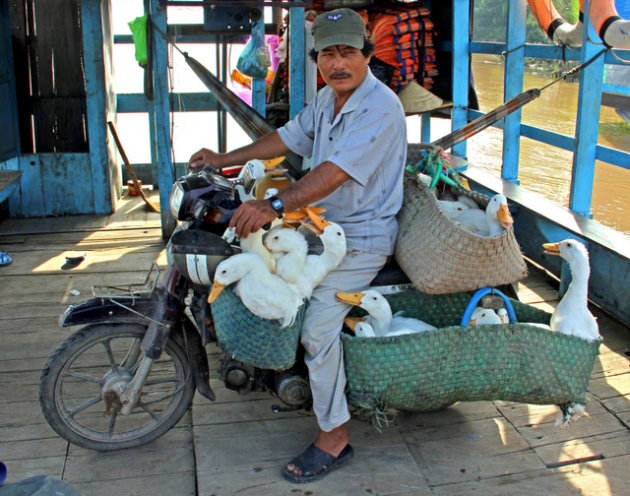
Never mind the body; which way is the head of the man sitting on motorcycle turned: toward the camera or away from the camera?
toward the camera

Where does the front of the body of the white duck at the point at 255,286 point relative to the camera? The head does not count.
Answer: to the viewer's left

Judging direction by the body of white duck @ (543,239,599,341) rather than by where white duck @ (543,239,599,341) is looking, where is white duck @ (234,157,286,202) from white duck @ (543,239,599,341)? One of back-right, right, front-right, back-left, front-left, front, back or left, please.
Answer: front

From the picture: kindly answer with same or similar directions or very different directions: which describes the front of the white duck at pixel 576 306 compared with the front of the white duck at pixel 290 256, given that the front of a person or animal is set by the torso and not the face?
same or similar directions

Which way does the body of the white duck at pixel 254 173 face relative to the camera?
to the viewer's right

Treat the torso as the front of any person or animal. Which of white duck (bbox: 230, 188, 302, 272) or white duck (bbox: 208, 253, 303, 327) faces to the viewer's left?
white duck (bbox: 208, 253, 303, 327)

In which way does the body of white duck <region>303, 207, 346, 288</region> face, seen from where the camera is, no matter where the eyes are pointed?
to the viewer's left

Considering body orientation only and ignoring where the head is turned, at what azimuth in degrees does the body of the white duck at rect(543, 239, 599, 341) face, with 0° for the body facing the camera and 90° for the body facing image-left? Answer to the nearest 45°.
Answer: approximately 90°

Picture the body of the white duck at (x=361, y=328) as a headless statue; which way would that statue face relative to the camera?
to the viewer's left

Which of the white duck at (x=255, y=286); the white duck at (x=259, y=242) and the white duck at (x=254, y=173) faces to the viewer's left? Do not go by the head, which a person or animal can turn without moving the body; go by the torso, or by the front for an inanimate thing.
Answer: the white duck at (x=255, y=286)

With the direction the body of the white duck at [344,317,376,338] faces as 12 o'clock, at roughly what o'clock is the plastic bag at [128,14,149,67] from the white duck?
The plastic bag is roughly at 2 o'clock from the white duck.

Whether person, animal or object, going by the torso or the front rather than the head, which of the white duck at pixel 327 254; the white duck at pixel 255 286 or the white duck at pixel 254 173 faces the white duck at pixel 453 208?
the white duck at pixel 254 173

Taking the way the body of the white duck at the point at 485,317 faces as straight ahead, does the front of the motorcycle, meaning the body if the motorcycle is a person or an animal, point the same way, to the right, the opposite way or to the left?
the same way

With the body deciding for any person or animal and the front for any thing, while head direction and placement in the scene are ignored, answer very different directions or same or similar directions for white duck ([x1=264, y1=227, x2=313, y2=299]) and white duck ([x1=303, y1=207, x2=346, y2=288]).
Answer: same or similar directions

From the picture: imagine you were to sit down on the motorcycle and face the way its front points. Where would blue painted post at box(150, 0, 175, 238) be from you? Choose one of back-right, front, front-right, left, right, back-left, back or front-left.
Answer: right
